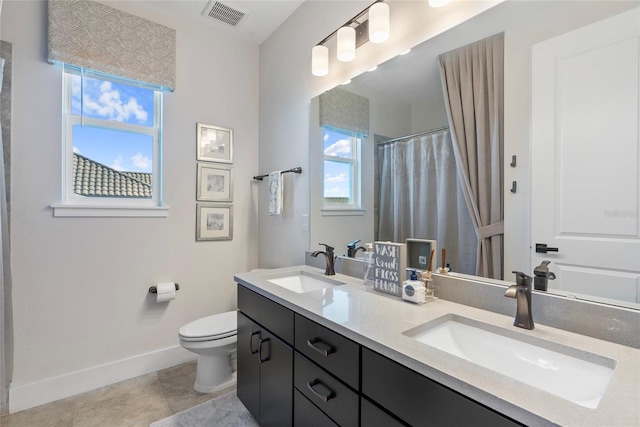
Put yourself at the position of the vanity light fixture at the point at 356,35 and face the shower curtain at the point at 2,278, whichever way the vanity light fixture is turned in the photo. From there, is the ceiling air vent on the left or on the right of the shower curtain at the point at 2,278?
right

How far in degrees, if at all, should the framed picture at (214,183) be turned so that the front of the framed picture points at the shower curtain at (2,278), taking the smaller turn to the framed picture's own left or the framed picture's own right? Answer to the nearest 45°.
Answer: approximately 45° to the framed picture's own right

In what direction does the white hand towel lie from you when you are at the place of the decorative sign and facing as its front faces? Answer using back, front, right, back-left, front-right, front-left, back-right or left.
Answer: right

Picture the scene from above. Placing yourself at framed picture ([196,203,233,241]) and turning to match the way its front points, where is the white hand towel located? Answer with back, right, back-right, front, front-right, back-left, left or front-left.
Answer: front-left

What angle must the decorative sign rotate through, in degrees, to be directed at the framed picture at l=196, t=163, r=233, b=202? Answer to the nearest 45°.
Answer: approximately 90° to its right

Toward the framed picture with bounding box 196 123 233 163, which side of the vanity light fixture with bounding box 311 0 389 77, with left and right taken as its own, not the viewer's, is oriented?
right

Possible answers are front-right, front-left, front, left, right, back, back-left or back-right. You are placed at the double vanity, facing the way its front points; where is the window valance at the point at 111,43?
front-right
